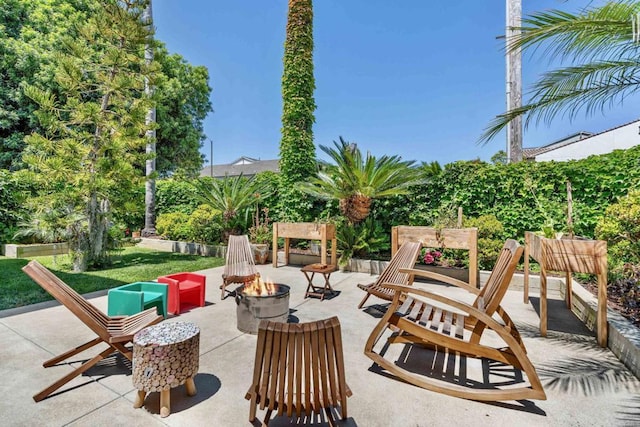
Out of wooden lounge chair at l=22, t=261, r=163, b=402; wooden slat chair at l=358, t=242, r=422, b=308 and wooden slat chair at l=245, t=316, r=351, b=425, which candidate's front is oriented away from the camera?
wooden slat chair at l=245, t=316, r=351, b=425

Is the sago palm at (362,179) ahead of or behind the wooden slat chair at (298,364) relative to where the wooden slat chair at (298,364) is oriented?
ahead

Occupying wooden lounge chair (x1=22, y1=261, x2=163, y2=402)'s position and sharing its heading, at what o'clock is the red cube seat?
The red cube seat is roughly at 10 o'clock from the wooden lounge chair.

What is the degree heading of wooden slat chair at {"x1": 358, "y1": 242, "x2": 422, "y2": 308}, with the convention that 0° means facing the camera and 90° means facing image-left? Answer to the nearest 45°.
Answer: approximately 45°

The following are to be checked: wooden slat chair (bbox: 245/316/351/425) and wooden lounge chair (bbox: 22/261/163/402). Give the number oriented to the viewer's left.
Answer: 0

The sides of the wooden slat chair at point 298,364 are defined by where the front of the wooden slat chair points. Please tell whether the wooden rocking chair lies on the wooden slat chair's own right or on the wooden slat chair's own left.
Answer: on the wooden slat chair's own right

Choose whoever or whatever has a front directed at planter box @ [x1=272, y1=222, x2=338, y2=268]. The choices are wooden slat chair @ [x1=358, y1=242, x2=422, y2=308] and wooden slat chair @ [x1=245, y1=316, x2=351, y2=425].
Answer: wooden slat chair @ [x1=245, y1=316, x2=351, y2=425]

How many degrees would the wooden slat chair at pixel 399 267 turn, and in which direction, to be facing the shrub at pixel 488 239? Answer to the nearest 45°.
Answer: approximately 180°

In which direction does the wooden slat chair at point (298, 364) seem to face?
away from the camera

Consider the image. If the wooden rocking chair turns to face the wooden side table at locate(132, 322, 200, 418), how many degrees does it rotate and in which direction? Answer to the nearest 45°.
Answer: approximately 45° to its left

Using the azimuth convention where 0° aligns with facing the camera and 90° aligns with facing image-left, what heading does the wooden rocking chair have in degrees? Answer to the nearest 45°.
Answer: approximately 90°

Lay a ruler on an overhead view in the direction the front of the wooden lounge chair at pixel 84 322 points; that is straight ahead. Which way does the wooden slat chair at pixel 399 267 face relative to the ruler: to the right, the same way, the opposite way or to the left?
the opposite way

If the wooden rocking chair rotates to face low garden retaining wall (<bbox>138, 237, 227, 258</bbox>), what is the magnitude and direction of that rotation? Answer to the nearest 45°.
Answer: approximately 45° to its right

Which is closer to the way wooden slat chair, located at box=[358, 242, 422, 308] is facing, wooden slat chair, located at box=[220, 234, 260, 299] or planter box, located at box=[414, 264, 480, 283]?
the wooden slat chair

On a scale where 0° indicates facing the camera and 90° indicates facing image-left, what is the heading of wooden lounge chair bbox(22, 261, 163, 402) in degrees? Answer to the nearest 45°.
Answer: approximately 270°

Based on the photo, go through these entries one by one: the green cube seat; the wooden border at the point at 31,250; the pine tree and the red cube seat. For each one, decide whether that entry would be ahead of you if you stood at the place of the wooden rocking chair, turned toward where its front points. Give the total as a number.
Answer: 4

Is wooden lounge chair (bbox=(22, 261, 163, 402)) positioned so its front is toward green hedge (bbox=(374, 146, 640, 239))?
yes

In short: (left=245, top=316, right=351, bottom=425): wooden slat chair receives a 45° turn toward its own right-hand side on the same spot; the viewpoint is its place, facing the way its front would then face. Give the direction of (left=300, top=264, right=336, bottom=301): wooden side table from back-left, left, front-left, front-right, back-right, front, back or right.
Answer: front-left
